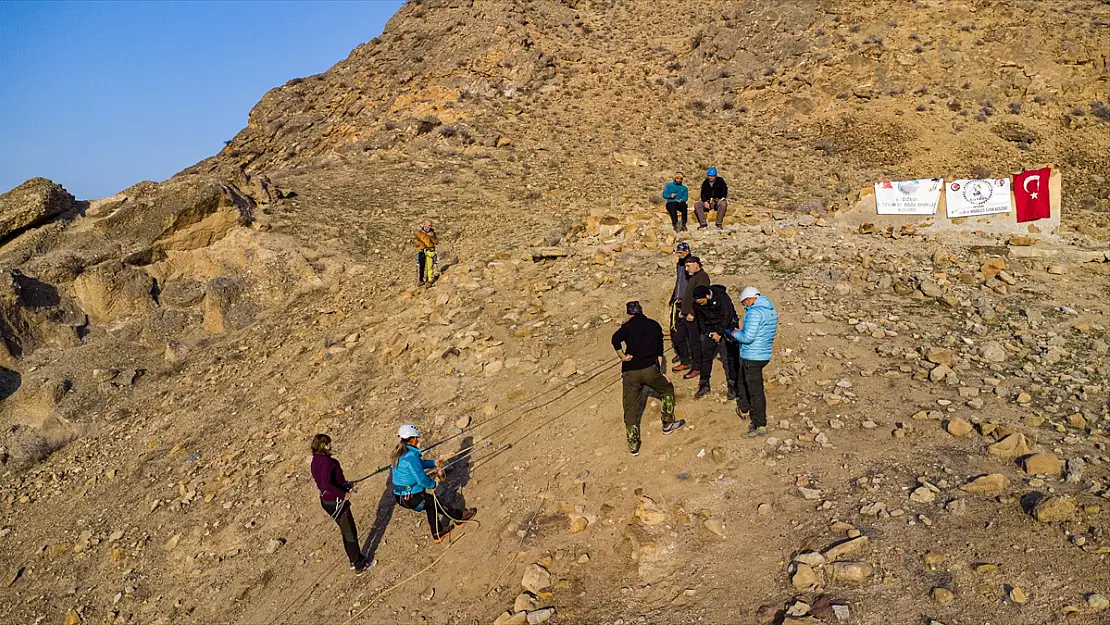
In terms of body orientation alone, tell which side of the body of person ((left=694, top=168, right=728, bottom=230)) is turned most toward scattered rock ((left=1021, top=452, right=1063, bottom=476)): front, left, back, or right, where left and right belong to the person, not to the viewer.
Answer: front

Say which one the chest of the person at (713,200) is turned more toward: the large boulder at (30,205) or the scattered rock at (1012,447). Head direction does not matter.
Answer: the scattered rock

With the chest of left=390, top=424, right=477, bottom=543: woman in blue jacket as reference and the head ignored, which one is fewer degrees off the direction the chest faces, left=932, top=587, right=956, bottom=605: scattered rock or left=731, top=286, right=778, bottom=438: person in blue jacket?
the person in blue jacket

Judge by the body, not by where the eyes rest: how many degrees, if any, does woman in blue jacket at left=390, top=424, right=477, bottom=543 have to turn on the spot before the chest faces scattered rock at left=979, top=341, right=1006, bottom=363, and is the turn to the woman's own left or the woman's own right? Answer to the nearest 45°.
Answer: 0° — they already face it

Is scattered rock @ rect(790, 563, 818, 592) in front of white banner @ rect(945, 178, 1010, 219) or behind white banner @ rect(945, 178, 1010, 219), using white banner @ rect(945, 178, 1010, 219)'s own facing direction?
in front

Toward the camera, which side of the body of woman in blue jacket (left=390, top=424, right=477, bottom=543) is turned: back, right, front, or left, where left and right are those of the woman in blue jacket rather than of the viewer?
right

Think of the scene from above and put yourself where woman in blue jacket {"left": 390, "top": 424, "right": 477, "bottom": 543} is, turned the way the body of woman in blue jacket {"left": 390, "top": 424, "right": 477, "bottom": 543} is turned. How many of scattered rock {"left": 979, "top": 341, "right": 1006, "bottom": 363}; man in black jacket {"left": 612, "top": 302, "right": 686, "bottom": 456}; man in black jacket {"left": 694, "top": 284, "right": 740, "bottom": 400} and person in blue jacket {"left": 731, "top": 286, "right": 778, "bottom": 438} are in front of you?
4

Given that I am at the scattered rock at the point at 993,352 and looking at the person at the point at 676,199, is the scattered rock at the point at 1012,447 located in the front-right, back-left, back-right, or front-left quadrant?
back-left

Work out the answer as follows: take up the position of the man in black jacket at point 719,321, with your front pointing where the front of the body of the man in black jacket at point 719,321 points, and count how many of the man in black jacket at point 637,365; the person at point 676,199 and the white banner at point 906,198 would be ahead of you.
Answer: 1

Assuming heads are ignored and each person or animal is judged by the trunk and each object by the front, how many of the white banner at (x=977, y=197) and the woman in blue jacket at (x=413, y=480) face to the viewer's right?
1

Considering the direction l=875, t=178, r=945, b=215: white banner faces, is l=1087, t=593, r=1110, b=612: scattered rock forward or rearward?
forward
